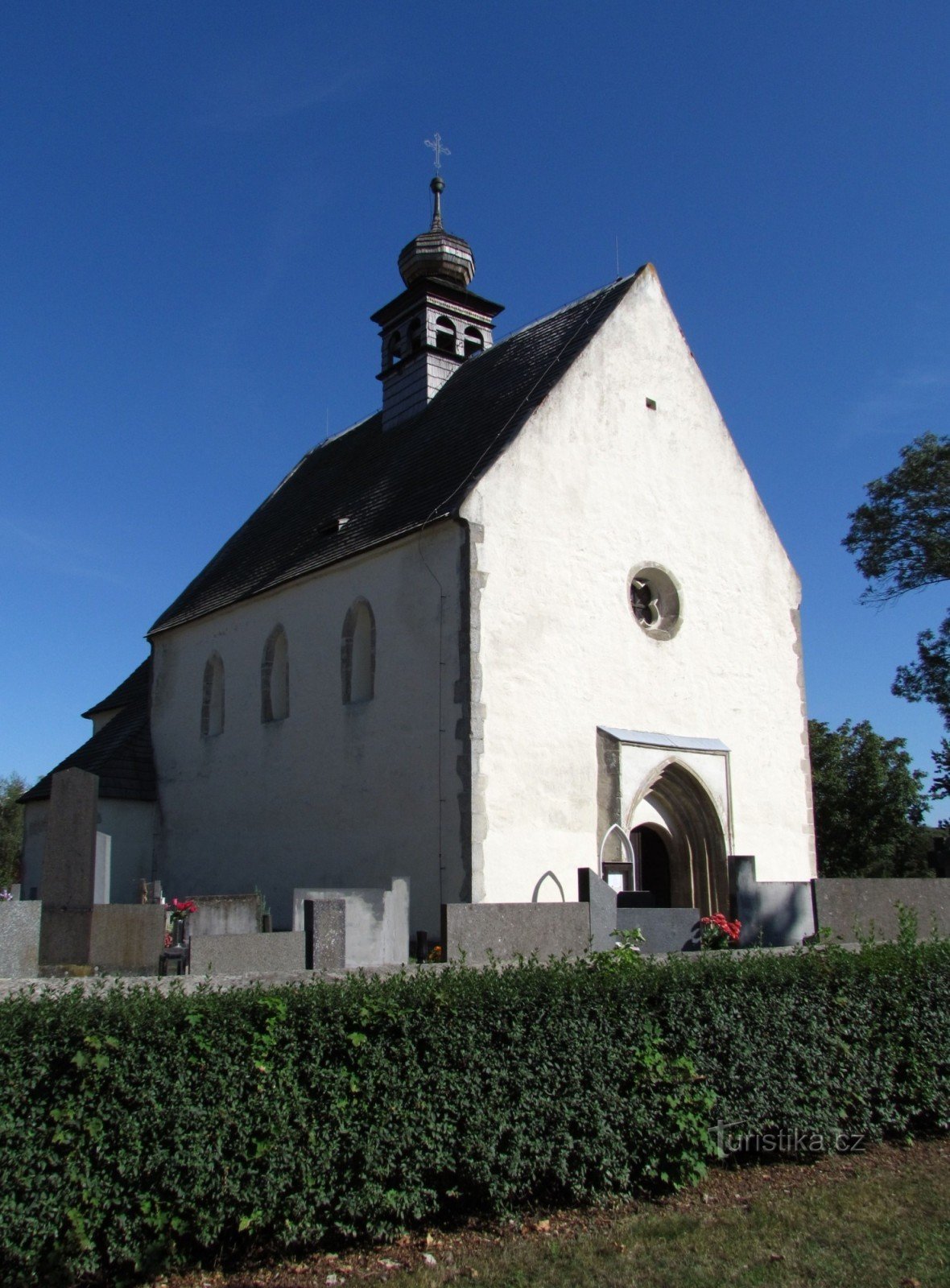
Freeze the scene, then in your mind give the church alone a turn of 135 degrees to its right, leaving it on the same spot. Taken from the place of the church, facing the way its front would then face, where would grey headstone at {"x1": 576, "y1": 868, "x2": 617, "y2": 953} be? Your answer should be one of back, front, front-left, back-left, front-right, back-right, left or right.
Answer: left

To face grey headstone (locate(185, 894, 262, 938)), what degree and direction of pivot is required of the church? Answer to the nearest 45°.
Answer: approximately 90° to its right

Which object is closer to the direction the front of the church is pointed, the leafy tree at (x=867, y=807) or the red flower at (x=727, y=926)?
the red flower

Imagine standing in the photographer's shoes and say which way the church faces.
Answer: facing the viewer and to the right of the viewer

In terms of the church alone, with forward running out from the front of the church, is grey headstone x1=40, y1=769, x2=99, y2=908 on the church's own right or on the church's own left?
on the church's own right

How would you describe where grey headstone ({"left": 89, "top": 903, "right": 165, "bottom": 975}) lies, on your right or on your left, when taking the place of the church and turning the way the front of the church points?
on your right
